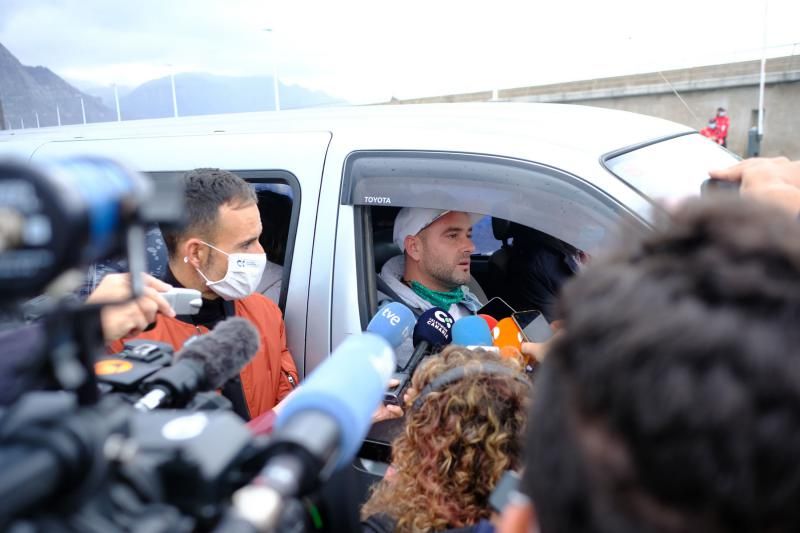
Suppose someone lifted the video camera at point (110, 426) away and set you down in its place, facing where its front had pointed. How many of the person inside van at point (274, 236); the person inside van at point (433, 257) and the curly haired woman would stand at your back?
0

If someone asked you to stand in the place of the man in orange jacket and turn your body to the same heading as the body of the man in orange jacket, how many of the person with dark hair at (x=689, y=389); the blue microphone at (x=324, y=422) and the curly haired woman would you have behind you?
0

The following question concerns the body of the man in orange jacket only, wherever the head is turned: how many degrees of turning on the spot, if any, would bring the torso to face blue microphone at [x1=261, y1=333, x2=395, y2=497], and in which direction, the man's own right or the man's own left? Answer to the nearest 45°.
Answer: approximately 45° to the man's own right

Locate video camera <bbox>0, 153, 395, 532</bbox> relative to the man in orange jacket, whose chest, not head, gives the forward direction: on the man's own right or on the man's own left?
on the man's own right

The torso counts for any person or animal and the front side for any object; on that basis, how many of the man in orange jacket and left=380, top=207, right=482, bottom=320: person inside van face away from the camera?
0

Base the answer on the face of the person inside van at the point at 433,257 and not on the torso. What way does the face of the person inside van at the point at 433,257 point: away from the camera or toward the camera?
toward the camera

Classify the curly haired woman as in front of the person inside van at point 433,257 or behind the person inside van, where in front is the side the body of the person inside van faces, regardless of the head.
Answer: in front

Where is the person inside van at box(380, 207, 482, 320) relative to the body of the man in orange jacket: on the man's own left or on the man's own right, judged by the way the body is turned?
on the man's own left

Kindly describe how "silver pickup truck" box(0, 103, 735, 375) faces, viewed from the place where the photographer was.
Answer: facing the viewer and to the right of the viewer

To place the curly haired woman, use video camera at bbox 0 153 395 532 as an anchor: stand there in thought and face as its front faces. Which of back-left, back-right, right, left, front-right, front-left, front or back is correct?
front

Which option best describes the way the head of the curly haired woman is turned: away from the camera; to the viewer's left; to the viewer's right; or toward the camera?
away from the camera

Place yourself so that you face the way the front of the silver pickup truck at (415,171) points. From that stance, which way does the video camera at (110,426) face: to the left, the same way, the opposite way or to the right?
to the left

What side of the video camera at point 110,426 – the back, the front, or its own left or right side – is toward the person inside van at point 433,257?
front

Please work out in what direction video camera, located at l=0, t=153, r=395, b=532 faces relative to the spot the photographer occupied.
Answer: facing away from the viewer and to the right of the viewer

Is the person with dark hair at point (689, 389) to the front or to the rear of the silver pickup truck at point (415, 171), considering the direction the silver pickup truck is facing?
to the front

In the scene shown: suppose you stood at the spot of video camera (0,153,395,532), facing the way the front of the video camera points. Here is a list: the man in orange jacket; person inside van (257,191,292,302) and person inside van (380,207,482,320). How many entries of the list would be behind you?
0
